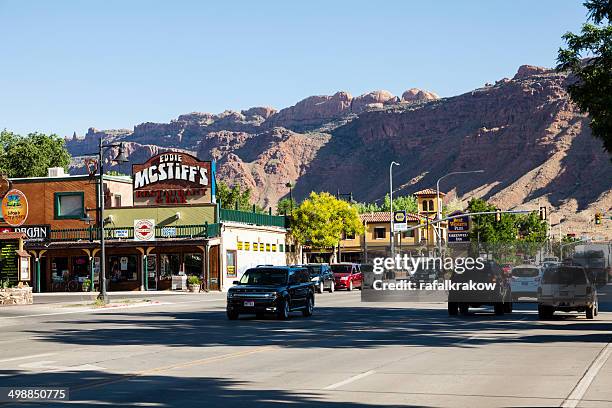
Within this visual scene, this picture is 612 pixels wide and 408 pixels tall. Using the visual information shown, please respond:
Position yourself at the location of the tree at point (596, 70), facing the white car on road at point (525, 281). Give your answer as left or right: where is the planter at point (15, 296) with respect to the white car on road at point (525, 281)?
left

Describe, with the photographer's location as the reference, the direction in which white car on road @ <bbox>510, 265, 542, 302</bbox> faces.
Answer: facing away from the viewer

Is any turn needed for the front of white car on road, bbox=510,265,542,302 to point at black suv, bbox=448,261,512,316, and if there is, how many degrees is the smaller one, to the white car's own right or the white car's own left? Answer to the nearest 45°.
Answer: approximately 180°

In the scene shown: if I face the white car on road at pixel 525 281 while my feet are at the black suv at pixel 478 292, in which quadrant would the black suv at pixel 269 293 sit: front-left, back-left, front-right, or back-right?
back-left

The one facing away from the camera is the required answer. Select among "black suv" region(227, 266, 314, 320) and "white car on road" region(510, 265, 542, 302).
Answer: the white car on road

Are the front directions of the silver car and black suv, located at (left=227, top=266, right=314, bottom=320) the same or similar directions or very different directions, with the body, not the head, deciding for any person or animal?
very different directions

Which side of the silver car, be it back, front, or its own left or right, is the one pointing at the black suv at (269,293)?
left

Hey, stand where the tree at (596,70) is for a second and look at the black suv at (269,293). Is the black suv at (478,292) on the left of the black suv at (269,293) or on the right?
right

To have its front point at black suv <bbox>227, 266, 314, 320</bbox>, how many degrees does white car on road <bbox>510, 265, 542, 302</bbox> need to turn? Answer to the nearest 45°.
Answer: approximately 135° to its left

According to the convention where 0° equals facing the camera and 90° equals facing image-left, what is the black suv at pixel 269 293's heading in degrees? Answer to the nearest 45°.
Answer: approximately 45°

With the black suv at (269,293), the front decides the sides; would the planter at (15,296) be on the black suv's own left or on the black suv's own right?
on the black suv's own right

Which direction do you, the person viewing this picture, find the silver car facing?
facing away from the viewer

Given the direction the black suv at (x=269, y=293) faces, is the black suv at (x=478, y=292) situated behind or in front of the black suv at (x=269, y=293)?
behind

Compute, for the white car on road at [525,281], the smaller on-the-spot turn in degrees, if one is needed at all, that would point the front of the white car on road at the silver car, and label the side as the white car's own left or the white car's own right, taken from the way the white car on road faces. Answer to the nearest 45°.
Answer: approximately 180°

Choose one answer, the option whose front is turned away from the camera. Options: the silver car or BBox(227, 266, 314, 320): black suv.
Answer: the silver car
